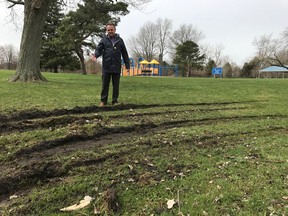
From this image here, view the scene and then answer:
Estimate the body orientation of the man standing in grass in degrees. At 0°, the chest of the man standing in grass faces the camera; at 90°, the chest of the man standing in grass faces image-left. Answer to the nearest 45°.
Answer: approximately 0°

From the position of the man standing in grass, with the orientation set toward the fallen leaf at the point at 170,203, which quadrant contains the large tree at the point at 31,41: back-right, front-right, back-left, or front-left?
back-right

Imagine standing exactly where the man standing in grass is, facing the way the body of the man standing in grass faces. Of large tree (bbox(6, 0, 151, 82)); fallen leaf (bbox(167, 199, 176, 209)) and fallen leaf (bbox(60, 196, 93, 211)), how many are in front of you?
2

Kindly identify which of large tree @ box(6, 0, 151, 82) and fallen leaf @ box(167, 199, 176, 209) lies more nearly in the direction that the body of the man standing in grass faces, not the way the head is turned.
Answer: the fallen leaf

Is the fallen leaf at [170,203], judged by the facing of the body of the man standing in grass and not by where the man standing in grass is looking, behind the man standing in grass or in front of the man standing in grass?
in front

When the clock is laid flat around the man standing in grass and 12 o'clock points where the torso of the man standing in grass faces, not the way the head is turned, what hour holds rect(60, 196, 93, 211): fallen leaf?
The fallen leaf is roughly at 12 o'clock from the man standing in grass.

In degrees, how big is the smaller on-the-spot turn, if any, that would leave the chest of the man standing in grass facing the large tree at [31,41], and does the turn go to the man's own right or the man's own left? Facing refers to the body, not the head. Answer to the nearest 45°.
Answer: approximately 135° to the man's own right
